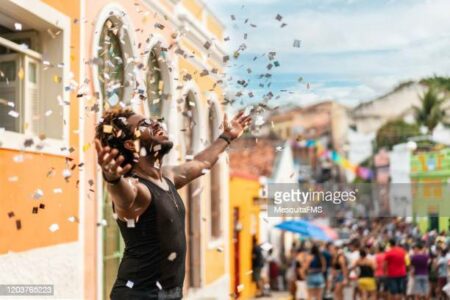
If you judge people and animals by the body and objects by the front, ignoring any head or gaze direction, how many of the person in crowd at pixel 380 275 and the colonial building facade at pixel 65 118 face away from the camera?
1

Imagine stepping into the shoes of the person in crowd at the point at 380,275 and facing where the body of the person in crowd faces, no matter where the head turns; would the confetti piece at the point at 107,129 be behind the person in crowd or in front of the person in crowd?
behind

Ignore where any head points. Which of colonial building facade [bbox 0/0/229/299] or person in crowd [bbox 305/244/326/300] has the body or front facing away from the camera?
the person in crowd

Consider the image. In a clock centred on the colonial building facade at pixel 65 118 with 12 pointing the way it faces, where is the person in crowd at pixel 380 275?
The person in crowd is roughly at 9 o'clock from the colonial building facade.

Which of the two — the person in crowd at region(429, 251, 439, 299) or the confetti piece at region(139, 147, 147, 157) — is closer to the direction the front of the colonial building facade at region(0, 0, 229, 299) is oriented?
the confetti piece

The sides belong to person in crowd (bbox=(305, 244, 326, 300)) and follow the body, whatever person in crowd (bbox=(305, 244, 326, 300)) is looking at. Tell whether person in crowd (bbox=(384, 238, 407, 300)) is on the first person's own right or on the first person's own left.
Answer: on the first person's own right

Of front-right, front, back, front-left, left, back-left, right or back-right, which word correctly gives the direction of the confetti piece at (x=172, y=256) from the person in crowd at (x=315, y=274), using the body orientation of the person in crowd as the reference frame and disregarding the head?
back

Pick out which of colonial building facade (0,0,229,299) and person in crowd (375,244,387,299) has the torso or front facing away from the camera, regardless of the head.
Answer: the person in crowd

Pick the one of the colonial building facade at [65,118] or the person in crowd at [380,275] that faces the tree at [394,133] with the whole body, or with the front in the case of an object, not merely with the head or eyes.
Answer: the person in crowd

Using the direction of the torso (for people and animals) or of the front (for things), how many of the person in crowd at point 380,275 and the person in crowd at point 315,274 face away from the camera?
2

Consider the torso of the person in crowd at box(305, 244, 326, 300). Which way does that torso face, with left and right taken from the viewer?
facing away from the viewer

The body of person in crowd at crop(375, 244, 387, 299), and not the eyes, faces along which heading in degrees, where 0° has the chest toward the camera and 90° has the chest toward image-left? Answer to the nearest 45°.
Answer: approximately 180°

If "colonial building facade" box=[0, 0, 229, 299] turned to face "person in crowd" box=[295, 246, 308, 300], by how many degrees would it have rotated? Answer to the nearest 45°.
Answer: approximately 90° to its left

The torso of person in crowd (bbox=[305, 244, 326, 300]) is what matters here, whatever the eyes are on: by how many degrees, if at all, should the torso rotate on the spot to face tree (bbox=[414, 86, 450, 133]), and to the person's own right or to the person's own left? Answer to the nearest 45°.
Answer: approximately 45° to the person's own right

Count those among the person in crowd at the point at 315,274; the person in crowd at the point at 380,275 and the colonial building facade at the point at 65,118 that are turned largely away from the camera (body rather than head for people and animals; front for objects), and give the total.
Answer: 2

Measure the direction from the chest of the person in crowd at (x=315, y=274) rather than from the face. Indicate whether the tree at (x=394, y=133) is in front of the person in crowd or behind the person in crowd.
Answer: in front

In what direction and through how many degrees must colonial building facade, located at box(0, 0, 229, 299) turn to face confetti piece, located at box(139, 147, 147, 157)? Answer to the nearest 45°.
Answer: approximately 45° to its right
